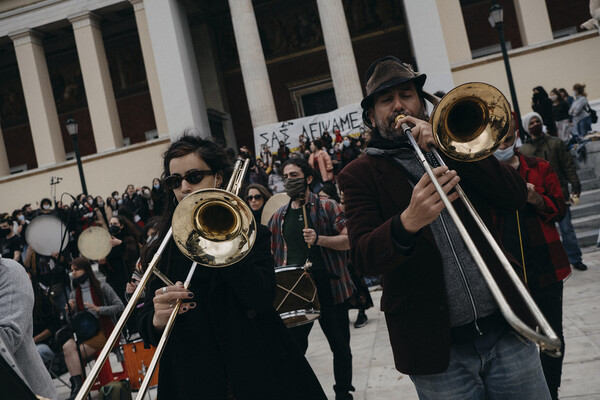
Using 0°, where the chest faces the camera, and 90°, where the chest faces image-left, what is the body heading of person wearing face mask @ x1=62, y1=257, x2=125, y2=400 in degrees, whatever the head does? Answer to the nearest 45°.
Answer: approximately 45°

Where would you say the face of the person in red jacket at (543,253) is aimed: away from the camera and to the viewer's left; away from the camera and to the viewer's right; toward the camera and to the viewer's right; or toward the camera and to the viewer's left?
toward the camera and to the viewer's left

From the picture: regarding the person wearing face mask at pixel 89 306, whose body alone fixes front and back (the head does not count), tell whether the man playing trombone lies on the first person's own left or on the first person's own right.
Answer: on the first person's own left

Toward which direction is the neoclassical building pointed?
toward the camera

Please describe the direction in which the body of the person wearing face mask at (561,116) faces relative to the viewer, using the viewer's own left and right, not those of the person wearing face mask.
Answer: facing the viewer and to the left of the viewer

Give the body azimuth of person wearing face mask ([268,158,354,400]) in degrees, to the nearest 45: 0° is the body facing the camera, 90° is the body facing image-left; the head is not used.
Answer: approximately 45°

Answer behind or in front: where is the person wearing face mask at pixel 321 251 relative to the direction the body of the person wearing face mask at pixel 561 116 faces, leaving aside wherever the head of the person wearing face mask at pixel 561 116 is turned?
in front
